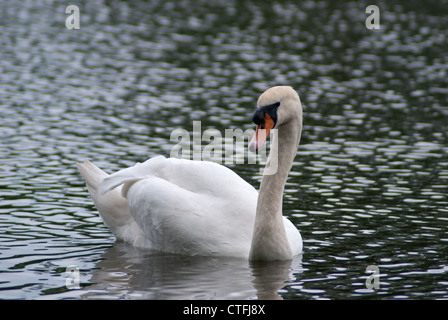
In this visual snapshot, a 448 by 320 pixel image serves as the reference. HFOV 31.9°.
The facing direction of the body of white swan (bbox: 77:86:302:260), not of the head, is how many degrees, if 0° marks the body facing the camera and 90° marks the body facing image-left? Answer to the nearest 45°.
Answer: approximately 315°
